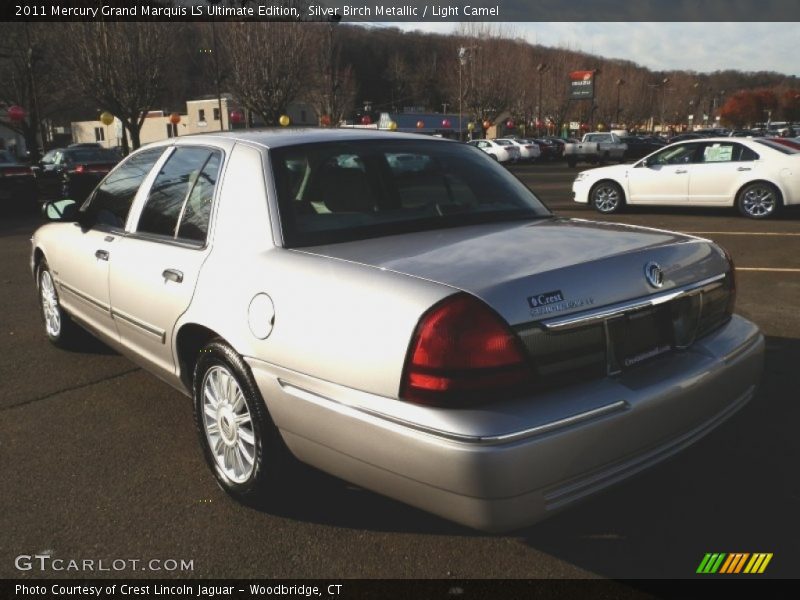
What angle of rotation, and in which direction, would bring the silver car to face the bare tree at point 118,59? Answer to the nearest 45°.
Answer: approximately 45° to its right

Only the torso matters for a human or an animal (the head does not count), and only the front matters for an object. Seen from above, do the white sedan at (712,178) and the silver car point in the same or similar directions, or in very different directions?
same or similar directions

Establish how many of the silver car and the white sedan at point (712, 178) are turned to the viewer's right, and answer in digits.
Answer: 0

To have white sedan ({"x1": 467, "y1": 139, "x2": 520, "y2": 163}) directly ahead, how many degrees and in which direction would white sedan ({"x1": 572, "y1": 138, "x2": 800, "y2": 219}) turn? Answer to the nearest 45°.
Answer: approximately 90° to its right

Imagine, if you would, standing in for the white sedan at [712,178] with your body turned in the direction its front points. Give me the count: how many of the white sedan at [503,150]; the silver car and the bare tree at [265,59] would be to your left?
1

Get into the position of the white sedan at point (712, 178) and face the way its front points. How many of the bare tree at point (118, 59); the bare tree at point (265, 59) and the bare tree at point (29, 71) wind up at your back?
0

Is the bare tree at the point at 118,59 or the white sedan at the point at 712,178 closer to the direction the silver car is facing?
the bare tree

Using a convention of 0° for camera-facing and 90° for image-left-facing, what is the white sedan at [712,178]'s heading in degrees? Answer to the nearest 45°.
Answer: approximately 90°

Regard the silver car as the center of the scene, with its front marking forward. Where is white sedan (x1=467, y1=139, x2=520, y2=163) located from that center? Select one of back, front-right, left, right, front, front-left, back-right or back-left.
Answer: front-right

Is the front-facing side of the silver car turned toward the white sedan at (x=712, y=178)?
no

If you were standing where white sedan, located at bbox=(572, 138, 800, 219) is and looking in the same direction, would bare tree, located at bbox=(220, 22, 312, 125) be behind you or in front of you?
in front

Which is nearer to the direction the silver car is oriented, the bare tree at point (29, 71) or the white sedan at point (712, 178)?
the bare tree

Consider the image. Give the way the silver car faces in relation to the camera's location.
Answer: facing away from the viewer and to the left of the viewer

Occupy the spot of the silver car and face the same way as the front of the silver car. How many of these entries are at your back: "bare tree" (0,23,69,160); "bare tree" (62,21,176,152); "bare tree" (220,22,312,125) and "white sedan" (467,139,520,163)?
0

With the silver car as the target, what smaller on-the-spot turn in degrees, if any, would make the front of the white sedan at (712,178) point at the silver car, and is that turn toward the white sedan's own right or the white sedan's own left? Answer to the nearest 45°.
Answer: approximately 90° to the white sedan's own left

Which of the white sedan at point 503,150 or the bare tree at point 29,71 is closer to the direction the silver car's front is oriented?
the bare tree

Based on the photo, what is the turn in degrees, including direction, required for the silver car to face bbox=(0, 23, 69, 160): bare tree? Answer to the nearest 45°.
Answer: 0° — it already faces it
